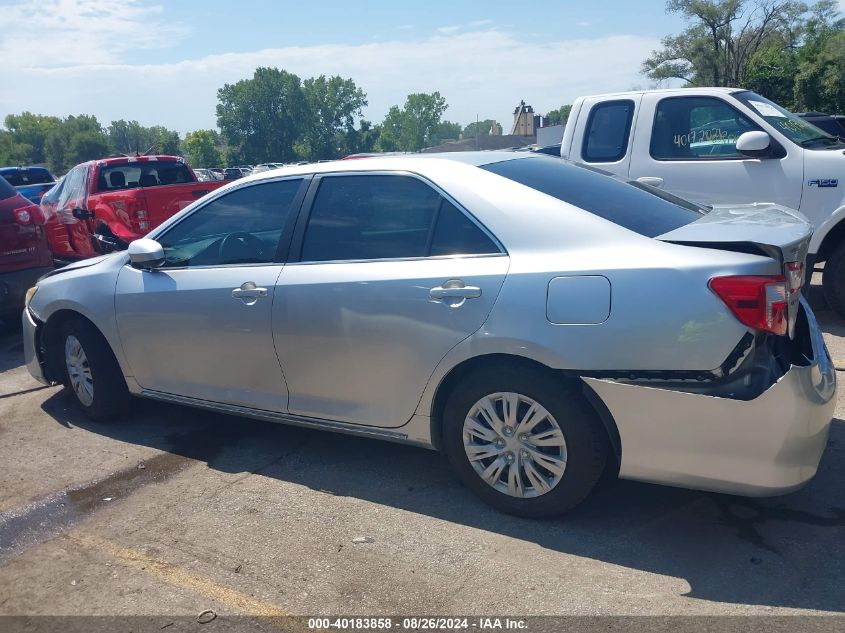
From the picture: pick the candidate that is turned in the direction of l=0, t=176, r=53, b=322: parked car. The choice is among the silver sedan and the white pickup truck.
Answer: the silver sedan

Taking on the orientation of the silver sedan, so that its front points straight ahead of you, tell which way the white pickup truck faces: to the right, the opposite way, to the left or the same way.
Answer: the opposite way

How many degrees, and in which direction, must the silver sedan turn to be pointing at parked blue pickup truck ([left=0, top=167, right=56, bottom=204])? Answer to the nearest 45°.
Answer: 0° — it already faces it

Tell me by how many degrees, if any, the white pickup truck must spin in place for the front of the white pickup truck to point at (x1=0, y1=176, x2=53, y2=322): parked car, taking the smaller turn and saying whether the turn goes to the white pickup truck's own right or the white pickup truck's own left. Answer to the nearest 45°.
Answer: approximately 135° to the white pickup truck's own right

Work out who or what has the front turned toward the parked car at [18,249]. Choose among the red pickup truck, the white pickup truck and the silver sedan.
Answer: the silver sedan

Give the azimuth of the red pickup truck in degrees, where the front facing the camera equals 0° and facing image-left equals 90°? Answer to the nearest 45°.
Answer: approximately 135°

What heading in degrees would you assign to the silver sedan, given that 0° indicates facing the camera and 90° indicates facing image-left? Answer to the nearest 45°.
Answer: approximately 135°

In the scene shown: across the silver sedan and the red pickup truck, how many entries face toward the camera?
0

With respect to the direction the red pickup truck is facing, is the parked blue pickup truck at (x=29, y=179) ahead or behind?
ahead

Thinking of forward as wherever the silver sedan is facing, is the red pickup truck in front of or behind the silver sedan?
in front

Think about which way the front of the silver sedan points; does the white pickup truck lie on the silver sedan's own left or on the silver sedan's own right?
on the silver sedan's own right

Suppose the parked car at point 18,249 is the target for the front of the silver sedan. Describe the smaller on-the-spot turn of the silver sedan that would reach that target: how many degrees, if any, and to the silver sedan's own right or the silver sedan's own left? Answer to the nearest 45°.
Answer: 0° — it already faces it

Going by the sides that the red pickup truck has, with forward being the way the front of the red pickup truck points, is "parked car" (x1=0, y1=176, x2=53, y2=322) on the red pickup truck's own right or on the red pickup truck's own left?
on the red pickup truck's own left
